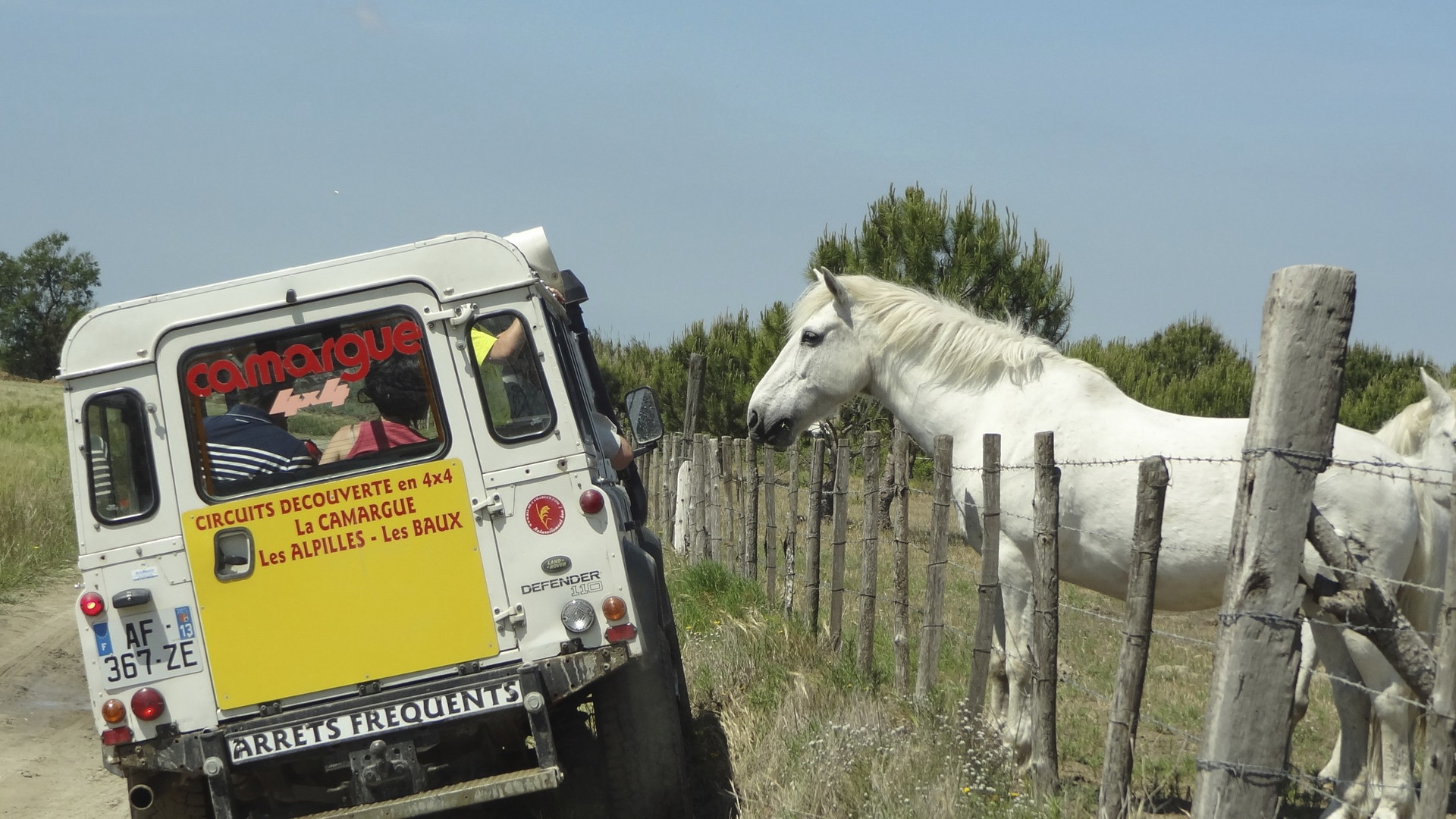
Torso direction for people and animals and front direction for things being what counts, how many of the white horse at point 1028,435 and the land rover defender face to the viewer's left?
1

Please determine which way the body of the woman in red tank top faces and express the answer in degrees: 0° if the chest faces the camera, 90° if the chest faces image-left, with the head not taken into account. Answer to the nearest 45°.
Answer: approximately 180°

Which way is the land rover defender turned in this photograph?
away from the camera

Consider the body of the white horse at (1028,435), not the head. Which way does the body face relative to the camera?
to the viewer's left

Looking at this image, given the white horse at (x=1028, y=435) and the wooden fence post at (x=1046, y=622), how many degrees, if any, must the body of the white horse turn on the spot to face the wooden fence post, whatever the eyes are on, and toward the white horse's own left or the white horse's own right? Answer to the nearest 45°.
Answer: approximately 90° to the white horse's own left
